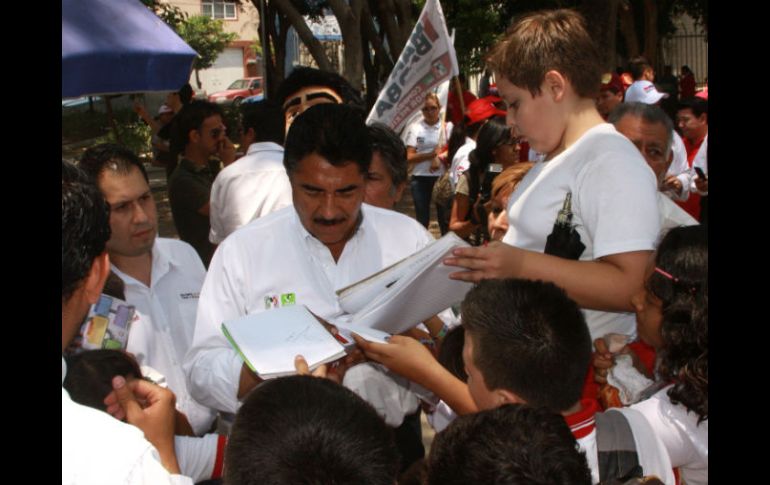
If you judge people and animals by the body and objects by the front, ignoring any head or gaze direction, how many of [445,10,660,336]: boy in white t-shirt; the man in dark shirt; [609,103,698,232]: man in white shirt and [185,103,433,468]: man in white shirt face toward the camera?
2

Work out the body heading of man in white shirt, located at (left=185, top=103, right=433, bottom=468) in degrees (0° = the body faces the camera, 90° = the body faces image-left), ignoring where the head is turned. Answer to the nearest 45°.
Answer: approximately 0°

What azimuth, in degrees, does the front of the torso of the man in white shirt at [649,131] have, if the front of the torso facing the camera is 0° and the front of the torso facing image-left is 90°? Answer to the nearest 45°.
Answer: approximately 0°

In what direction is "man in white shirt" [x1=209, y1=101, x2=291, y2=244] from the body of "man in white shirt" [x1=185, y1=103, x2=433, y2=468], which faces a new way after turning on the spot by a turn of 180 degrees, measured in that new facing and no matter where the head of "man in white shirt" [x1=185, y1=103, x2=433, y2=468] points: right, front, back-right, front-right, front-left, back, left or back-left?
front

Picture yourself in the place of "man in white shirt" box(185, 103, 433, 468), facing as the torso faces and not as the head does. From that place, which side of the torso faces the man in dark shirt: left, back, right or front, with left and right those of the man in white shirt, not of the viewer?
back

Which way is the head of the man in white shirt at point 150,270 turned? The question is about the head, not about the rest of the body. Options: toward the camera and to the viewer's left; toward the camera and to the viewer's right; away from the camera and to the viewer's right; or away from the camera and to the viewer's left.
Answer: toward the camera and to the viewer's right

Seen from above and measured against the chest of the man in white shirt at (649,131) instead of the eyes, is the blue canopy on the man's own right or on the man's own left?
on the man's own right

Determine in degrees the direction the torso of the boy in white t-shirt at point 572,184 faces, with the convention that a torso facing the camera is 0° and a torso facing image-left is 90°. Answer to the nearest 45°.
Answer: approximately 90°

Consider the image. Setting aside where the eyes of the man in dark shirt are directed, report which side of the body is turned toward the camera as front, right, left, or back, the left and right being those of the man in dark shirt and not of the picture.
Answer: right
